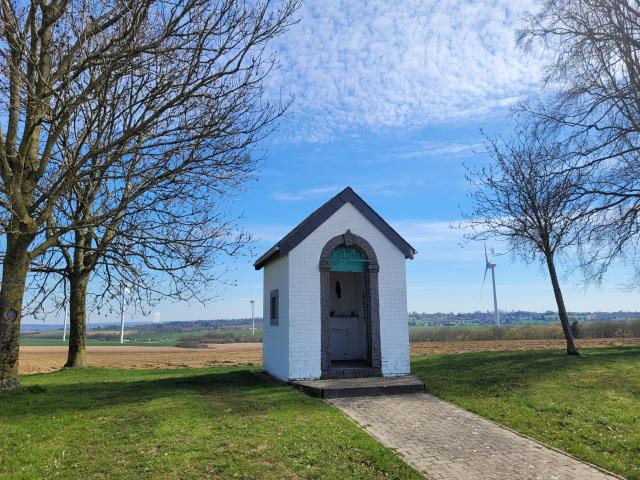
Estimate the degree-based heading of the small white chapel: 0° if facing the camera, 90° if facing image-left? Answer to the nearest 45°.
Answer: approximately 0°
